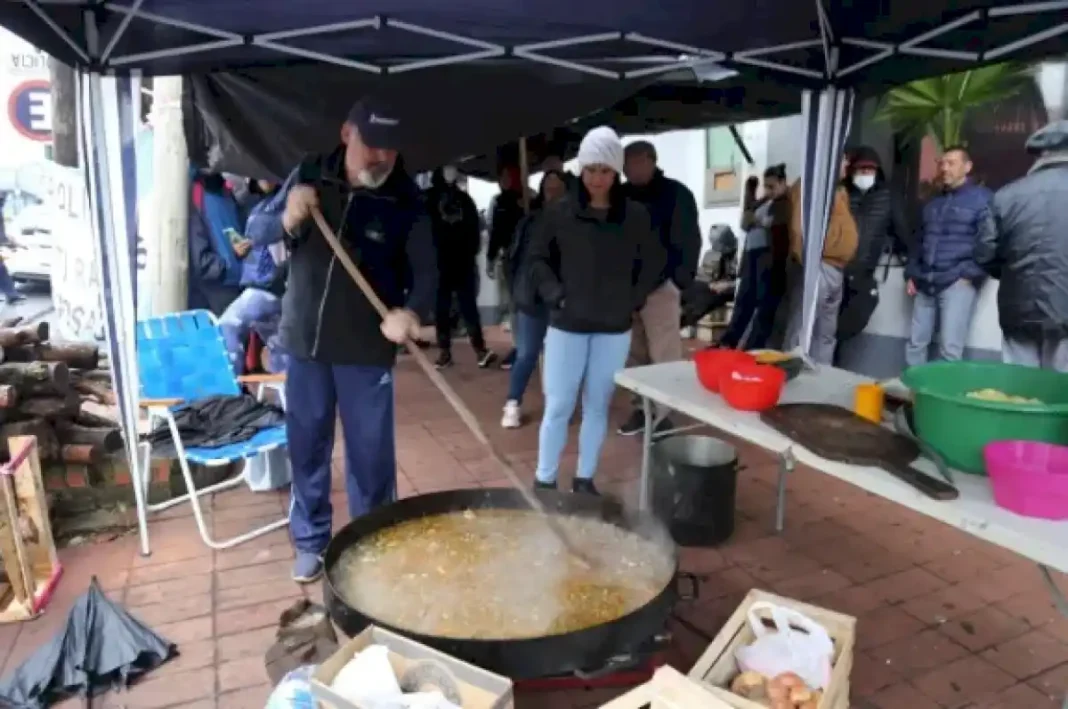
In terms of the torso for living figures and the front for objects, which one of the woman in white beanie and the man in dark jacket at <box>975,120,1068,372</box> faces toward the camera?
the woman in white beanie

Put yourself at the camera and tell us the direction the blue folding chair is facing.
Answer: facing the viewer and to the right of the viewer

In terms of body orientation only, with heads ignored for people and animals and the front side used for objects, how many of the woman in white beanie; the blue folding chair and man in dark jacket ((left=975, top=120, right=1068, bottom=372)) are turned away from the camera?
1

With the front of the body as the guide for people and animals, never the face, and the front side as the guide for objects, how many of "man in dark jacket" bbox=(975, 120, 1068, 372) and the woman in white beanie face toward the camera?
1

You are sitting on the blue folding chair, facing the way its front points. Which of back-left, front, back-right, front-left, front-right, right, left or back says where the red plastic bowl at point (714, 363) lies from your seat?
front

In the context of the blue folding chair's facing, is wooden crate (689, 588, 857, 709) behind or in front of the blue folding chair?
in front

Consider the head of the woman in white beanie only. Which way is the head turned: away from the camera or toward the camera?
toward the camera

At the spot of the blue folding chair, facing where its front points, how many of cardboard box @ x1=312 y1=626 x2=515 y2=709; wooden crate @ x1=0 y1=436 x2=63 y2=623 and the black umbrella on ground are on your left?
0

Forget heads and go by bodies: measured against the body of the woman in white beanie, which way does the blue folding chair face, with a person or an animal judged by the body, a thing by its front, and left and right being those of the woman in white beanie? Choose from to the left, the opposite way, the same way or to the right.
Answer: to the left

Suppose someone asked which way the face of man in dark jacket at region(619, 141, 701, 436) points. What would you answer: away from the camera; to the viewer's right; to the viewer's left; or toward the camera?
toward the camera

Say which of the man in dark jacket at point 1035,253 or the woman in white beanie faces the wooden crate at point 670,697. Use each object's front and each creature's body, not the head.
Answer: the woman in white beanie

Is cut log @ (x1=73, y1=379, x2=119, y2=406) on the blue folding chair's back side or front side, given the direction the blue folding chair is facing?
on the back side

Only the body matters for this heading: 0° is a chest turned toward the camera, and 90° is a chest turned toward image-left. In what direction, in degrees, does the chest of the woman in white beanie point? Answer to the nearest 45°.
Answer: approximately 0°

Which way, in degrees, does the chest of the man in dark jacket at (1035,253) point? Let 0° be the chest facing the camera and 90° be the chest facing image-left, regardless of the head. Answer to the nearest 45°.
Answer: approximately 180°
